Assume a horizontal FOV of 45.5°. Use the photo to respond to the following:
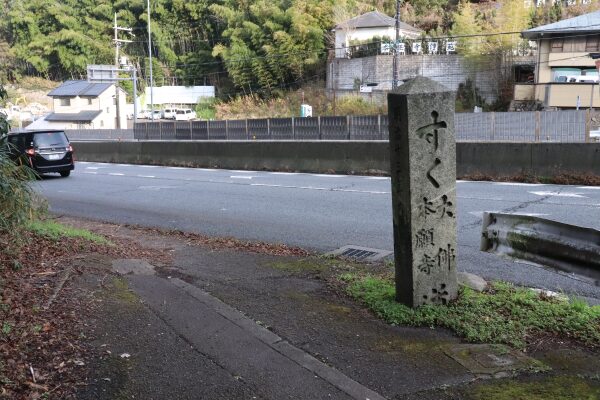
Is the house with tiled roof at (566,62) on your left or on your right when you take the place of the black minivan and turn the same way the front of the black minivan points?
on your right

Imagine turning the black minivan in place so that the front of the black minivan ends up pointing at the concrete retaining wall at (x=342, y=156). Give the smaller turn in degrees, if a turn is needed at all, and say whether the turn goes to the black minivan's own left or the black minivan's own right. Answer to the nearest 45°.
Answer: approximately 180°

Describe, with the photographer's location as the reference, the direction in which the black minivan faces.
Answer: facing away from the viewer and to the left of the viewer

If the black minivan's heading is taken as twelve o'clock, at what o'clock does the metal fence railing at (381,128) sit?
The metal fence railing is roughly at 4 o'clock from the black minivan.

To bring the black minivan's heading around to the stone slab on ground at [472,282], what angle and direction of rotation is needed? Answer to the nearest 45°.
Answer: approximately 135° to its left

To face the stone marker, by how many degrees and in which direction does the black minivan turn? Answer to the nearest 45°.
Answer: approximately 135° to its left
